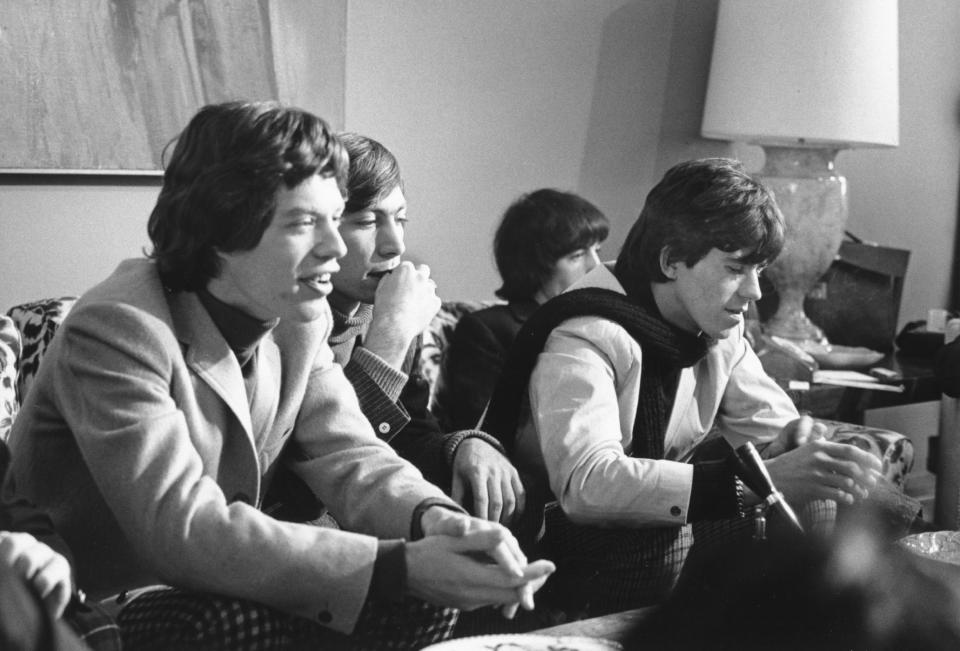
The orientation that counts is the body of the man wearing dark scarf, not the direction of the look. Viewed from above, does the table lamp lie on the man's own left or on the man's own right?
on the man's own left

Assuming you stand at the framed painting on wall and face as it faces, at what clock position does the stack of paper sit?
The stack of paper is roughly at 9 o'clock from the framed painting on wall.

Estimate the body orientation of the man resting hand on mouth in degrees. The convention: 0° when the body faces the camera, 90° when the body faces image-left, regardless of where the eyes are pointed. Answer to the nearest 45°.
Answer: approximately 315°

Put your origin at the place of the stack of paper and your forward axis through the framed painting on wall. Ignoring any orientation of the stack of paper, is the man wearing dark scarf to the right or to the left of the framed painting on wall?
left

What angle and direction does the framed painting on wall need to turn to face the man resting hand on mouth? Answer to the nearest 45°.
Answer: approximately 45° to its left

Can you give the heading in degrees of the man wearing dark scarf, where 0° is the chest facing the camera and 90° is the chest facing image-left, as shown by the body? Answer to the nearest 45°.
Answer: approximately 315°

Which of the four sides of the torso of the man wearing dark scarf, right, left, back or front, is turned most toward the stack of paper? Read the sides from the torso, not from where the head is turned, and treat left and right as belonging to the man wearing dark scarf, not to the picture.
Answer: left

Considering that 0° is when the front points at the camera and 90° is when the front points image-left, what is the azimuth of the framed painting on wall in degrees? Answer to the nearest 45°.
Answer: approximately 0°

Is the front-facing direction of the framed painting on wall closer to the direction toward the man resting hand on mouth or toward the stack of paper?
the man resting hand on mouth

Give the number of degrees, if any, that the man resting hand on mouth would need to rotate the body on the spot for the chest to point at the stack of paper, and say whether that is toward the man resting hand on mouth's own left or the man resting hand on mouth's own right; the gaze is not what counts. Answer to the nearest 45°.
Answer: approximately 90° to the man resting hand on mouth's own left
